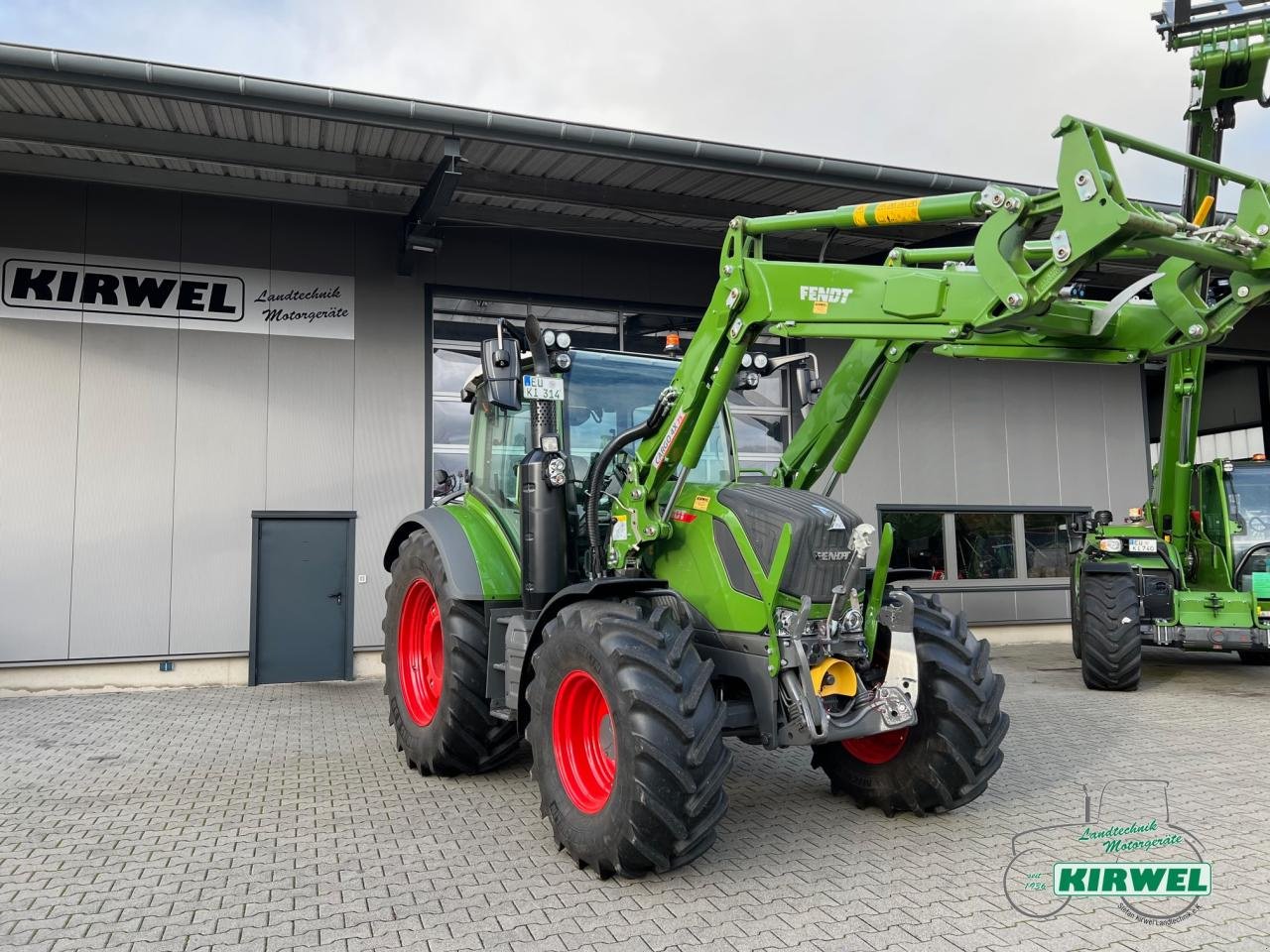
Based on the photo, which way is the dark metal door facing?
toward the camera

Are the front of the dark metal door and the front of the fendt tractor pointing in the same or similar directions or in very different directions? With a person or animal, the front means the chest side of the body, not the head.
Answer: same or similar directions

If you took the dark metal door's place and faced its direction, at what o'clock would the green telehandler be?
The green telehandler is roughly at 10 o'clock from the dark metal door.

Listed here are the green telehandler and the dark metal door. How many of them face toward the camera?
2

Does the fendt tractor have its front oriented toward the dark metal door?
no

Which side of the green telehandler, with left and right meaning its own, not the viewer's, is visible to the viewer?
front

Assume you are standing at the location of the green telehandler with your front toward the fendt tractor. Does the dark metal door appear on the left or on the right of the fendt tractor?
right

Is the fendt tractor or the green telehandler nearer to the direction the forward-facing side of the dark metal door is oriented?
the fendt tractor

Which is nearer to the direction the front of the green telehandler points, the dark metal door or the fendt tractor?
the fendt tractor

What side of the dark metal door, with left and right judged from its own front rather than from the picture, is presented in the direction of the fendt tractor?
front

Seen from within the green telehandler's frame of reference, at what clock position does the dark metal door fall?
The dark metal door is roughly at 2 o'clock from the green telehandler.

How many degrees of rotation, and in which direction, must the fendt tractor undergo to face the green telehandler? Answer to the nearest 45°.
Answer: approximately 90° to its left
